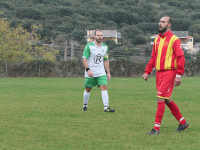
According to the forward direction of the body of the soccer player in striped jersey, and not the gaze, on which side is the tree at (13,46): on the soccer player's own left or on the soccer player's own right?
on the soccer player's own right

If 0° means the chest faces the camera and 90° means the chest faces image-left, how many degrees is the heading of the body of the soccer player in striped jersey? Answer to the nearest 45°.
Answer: approximately 45°

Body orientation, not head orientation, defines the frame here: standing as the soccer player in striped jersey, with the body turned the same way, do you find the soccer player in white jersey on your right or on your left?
on your right

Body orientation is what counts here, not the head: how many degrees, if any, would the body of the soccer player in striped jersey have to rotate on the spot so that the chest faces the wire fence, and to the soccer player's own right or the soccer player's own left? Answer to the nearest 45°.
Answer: approximately 135° to the soccer player's own right
